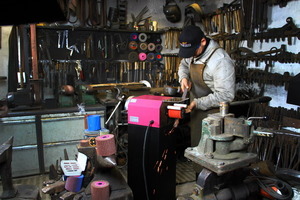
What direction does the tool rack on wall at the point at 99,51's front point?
toward the camera

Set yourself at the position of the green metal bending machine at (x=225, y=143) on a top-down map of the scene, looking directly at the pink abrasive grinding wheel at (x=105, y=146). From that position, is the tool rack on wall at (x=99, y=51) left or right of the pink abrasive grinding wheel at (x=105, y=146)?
right

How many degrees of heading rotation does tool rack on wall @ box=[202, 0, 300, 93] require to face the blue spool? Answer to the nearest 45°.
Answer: approximately 45° to its right

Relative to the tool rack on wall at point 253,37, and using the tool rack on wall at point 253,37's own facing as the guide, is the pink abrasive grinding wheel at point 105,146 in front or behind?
in front

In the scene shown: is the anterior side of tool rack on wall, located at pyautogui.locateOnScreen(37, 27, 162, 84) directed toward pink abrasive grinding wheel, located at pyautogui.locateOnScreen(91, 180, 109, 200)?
yes

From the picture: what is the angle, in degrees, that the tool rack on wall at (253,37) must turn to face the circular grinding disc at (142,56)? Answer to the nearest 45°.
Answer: approximately 90° to its right

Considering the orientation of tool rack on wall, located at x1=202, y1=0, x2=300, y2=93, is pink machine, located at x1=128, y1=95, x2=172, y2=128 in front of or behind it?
in front

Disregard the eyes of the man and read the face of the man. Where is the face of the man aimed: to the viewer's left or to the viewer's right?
to the viewer's left

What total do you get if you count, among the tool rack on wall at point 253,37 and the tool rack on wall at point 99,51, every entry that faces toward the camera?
2

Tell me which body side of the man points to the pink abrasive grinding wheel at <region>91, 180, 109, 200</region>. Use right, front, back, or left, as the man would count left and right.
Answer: front

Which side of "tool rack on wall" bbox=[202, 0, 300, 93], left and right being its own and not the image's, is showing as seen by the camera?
front

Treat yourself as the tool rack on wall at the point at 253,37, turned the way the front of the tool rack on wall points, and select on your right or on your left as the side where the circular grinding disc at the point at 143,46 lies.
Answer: on your right

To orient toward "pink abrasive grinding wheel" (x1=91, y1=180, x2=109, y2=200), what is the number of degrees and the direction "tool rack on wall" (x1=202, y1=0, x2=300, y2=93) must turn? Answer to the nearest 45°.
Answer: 0° — it already faces it

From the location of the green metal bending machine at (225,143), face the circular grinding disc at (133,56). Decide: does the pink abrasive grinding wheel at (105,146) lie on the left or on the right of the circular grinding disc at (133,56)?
left

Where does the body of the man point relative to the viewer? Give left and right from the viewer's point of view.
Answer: facing the viewer and to the left of the viewer

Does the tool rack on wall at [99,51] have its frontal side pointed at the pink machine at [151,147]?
yes
